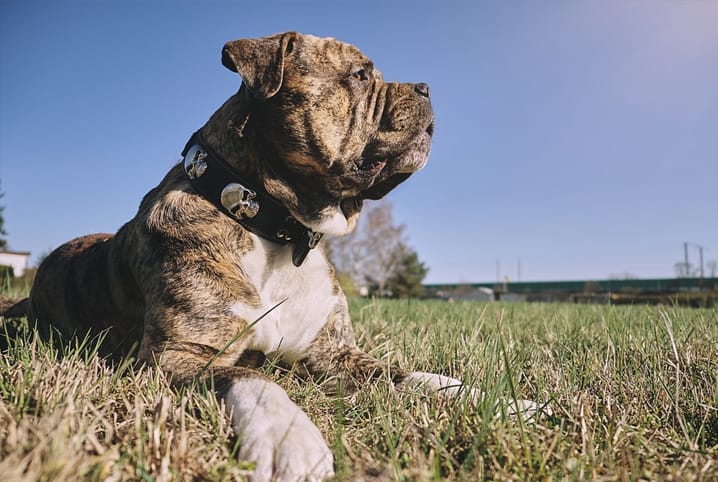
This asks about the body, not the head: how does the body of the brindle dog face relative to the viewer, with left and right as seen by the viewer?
facing the viewer and to the right of the viewer

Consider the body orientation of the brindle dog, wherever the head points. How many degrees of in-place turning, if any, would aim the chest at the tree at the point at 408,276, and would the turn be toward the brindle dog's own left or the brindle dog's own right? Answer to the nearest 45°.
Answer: approximately 135° to the brindle dog's own left

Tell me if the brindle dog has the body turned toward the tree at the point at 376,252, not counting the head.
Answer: no
